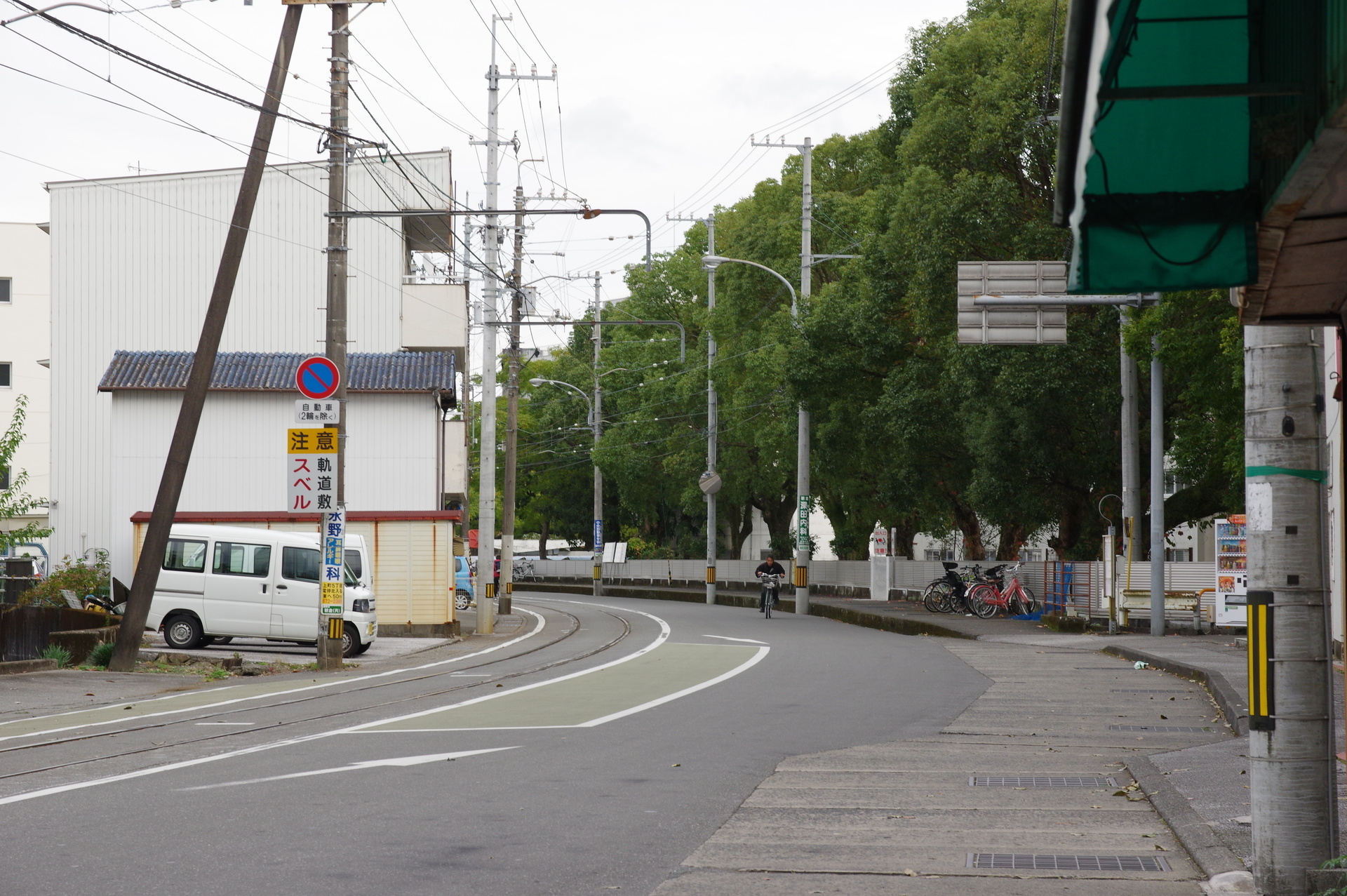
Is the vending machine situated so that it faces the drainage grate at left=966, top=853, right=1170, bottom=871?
yes

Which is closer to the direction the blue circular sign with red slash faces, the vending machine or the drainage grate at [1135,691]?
the drainage grate

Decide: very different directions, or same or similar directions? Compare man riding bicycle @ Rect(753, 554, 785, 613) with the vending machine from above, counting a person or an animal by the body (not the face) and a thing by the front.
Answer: same or similar directions

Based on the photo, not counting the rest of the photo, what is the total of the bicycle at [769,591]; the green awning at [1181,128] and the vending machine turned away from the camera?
0

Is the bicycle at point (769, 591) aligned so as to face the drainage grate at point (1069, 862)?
yes

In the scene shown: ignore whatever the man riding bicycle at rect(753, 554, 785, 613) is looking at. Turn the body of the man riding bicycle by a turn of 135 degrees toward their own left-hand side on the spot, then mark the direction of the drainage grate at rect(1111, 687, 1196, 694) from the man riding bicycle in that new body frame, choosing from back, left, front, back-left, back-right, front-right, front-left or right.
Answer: back-right

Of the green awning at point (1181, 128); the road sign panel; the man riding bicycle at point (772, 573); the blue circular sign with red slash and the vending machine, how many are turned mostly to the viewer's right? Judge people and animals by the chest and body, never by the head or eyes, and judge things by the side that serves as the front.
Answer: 0

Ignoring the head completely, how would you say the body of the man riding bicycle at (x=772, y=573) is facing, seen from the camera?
toward the camera

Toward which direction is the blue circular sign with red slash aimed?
toward the camera

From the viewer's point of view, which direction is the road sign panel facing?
away from the camera

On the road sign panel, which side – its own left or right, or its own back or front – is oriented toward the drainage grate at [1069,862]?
back

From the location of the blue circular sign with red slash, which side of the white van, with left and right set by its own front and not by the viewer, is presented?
right

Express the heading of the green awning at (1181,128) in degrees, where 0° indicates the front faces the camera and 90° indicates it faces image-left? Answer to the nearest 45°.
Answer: approximately 90°

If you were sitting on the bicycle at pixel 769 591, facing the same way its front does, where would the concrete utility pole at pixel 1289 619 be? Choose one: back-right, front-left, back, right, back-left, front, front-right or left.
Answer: front

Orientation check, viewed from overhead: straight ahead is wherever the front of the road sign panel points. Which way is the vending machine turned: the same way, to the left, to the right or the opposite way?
the opposite way

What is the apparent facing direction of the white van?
to the viewer's right
